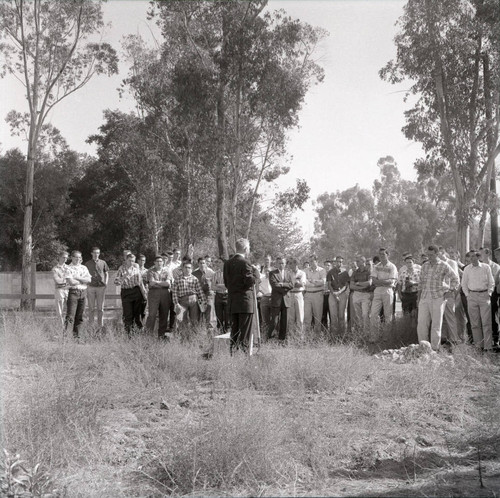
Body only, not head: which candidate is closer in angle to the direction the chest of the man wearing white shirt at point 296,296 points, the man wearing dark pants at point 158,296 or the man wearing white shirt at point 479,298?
the man wearing dark pants

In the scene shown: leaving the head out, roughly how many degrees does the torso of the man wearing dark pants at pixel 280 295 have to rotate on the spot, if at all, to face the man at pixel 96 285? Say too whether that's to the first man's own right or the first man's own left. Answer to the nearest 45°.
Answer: approximately 90° to the first man's own right

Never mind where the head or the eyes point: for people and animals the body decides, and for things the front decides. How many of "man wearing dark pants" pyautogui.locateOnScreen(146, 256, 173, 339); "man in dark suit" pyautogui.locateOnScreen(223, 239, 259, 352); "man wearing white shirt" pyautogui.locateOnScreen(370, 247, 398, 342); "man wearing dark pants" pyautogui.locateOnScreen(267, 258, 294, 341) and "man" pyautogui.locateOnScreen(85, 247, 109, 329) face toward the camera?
4

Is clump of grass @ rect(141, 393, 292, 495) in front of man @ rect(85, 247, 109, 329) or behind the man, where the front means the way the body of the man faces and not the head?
in front

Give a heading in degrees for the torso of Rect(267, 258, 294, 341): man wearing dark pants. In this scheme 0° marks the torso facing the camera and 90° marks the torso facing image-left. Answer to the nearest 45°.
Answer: approximately 0°

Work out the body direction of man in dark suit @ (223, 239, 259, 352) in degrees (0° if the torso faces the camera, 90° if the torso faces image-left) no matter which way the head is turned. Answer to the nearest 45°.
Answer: approximately 225°

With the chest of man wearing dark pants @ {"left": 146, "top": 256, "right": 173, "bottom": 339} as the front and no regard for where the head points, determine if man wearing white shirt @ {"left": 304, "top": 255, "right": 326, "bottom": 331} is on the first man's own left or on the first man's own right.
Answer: on the first man's own left

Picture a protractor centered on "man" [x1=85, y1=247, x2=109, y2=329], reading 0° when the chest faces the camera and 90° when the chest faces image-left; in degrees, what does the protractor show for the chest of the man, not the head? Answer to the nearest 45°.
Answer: approximately 0°

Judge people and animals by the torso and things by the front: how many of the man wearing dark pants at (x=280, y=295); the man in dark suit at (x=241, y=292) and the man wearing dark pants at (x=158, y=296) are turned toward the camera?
2

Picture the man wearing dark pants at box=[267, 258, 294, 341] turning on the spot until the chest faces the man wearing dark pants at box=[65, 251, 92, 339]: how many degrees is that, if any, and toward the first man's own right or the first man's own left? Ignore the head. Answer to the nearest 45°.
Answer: approximately 90° to the first man's own right

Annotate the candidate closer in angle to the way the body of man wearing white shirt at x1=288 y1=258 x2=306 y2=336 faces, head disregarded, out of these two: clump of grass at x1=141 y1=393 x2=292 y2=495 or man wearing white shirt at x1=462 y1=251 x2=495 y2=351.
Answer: the clump of grass
